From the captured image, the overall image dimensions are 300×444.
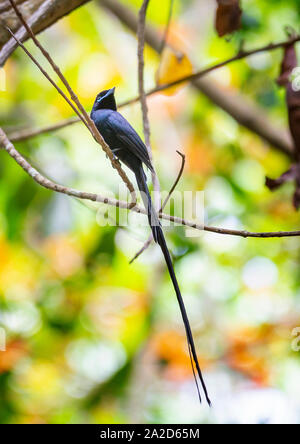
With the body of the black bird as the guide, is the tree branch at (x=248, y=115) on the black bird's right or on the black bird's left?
on the black bird's right
